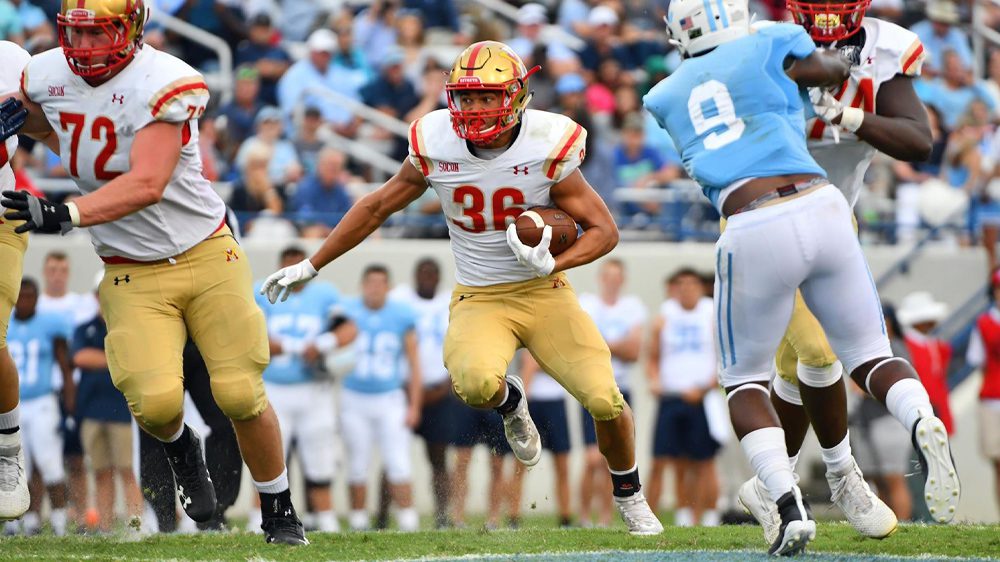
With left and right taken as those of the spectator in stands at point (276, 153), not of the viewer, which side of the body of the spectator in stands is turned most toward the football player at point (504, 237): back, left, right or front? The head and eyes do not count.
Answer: front

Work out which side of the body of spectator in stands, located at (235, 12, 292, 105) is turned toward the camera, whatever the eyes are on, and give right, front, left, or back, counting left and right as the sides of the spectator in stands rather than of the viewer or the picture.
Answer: front

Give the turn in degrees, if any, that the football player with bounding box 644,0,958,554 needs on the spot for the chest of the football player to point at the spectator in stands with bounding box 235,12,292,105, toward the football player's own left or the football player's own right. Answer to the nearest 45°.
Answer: approximately 45° to the football player's own left

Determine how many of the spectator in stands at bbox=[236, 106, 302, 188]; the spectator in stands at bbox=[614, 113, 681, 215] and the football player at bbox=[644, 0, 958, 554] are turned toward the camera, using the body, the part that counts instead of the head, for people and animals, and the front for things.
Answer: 2

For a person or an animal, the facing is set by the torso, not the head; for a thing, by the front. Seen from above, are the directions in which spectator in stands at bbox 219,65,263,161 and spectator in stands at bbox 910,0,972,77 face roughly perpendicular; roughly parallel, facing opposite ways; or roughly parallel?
roughly parallel

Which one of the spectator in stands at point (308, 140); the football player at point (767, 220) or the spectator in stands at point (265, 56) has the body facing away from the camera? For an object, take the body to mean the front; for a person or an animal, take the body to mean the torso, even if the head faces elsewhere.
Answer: the football player

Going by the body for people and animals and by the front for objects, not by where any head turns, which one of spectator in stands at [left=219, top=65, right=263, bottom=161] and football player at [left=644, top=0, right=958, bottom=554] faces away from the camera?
the football player

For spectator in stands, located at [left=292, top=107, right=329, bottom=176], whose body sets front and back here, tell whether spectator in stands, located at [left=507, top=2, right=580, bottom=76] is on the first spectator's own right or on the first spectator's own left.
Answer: on the first spectator's own left

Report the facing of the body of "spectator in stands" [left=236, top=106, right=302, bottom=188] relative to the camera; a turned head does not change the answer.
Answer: toward the camera
